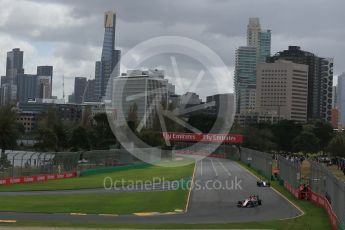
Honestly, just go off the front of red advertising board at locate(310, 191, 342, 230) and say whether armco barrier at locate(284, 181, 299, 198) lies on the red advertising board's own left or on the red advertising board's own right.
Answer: on the red advertising board's own right

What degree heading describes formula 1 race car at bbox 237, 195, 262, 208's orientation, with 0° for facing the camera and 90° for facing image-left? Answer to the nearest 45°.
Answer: approximately 45°

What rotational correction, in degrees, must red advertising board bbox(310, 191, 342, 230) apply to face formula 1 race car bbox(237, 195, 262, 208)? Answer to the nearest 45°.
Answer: approximately 45° to its right

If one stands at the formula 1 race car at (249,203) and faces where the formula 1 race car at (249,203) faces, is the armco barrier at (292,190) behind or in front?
behind

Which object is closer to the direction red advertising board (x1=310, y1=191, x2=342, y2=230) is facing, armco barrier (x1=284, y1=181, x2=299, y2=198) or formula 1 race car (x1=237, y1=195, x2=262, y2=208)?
the formula 1 race car
